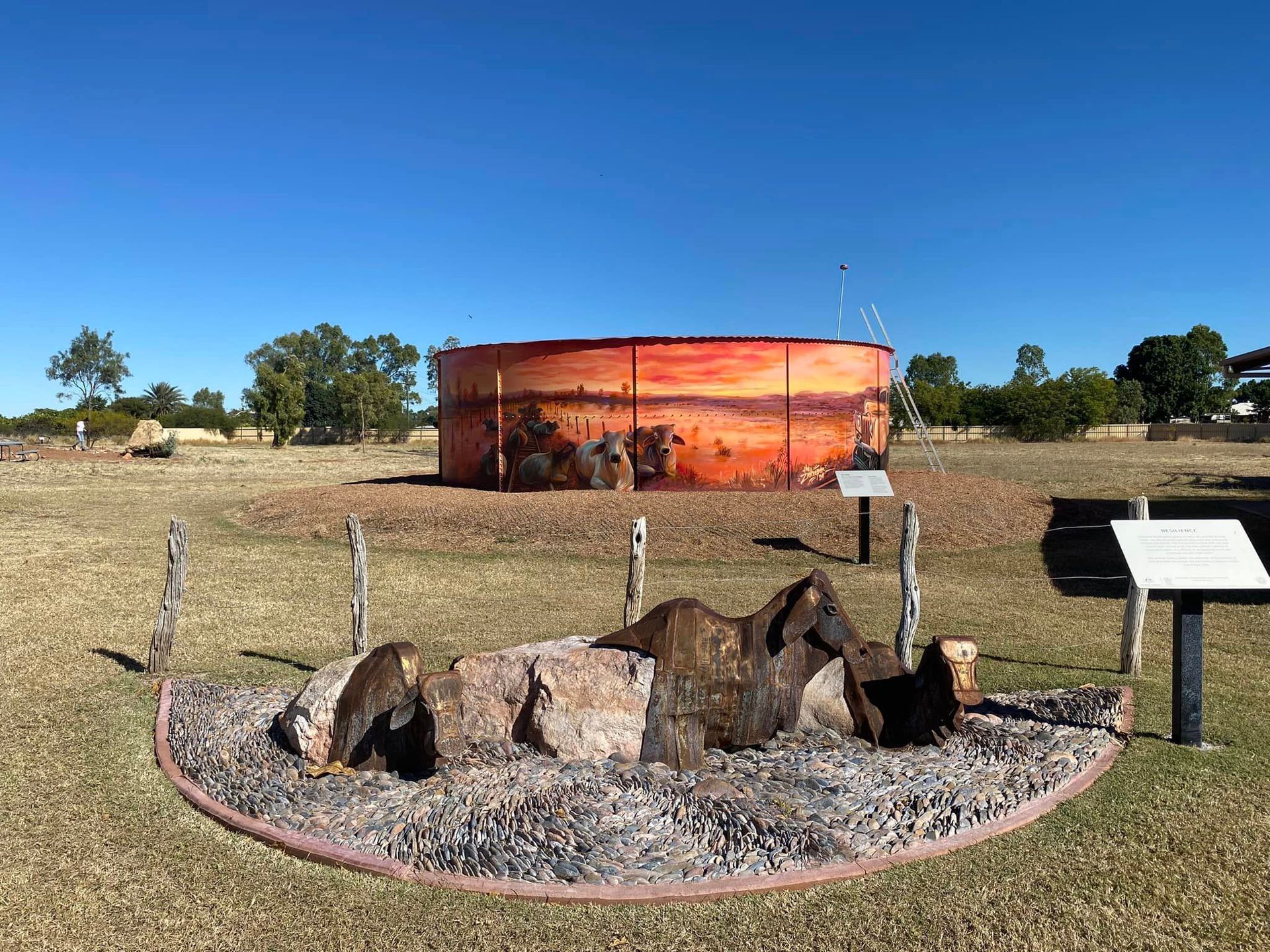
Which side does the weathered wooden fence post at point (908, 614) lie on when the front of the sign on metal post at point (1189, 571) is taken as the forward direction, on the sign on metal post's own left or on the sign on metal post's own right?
on the sign on metal post's own right

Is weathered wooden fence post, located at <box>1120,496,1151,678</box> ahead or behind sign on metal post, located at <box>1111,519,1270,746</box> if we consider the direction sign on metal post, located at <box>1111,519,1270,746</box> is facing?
behind

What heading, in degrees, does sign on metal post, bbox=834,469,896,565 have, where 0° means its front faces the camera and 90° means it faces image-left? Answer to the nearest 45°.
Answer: approximately 0°

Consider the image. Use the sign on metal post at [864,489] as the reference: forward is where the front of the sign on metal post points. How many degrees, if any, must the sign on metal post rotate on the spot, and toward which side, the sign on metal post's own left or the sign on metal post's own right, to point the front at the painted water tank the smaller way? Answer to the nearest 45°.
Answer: approximately 135° to the sign on metal post's own right

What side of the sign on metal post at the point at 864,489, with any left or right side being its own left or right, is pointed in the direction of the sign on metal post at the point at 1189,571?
front

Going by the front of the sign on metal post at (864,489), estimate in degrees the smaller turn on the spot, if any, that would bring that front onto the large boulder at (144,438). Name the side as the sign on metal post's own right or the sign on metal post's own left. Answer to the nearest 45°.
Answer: approximately 135° to the sign on metal post's own right

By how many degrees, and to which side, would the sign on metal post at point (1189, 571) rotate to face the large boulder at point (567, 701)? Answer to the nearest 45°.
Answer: approximately 45° to its right

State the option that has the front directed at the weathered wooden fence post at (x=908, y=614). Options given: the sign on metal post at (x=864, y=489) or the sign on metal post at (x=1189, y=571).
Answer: the sign on metal post at (x=864, y=489)

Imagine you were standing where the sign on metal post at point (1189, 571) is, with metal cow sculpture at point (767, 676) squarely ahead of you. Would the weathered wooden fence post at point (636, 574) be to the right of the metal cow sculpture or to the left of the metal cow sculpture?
right

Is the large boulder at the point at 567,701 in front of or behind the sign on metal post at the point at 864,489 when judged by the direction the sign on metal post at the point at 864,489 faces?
in front

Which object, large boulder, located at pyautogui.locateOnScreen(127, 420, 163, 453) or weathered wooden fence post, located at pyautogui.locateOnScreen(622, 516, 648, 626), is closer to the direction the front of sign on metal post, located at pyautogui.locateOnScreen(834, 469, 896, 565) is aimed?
the weathered wooden fence post

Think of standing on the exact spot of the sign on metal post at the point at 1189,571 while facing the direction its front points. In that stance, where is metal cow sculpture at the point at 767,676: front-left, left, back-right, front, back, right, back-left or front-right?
front-right

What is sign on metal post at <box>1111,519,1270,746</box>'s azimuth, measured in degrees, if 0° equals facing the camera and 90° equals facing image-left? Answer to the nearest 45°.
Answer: approximately 0°
